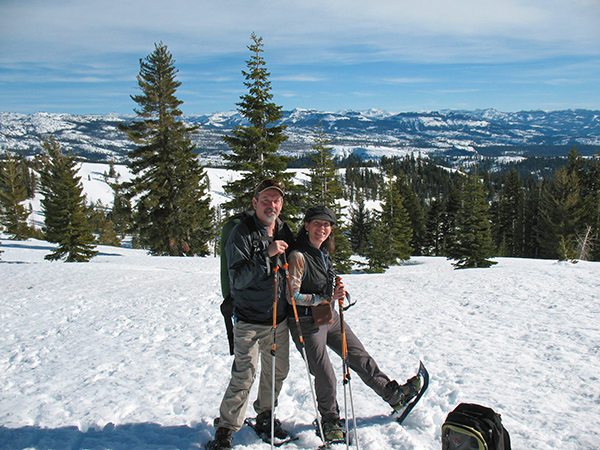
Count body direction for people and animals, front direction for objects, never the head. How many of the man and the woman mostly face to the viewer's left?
0

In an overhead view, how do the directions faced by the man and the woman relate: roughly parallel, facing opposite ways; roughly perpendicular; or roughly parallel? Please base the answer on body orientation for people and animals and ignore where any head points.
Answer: roughly parallel

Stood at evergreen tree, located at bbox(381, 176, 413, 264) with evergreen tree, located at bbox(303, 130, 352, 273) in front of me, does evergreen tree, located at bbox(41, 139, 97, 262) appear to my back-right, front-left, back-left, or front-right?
front-right

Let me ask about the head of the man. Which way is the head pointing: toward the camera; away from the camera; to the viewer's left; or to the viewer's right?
toward the camera

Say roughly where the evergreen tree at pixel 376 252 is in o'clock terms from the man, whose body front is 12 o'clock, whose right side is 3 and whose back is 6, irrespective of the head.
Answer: The evergreen tree is roughly at 8 o'clock from the man.

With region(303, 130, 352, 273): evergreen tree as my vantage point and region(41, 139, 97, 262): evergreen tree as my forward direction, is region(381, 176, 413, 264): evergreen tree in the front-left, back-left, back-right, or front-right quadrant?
back-right

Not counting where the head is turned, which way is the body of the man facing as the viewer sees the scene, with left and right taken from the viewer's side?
facing the viewer and to the right of the viewer

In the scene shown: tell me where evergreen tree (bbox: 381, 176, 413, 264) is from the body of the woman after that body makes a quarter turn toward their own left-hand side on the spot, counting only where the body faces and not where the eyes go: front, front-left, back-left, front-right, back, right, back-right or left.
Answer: front-left

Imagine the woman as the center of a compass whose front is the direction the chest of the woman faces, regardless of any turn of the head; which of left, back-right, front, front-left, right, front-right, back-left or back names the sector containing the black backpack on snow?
front

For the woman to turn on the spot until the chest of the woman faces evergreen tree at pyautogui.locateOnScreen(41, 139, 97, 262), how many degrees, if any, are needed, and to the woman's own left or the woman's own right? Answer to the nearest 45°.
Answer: approximately 180°

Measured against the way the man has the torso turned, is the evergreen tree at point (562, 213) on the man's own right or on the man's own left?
on the man's own left

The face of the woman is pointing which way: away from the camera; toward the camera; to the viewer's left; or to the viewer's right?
toward the camera

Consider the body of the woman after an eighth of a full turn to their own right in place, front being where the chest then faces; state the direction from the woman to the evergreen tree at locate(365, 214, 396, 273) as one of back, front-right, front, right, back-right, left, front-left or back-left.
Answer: back

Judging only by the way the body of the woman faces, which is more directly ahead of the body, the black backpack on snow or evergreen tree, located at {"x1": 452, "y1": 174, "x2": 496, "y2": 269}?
the black backpack on snow

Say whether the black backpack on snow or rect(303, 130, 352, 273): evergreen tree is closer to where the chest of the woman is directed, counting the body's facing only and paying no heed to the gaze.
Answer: the black backpack on snow

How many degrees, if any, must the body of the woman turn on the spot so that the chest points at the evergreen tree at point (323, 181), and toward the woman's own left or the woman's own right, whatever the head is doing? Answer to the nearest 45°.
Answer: approximately 135° to the woman's own left

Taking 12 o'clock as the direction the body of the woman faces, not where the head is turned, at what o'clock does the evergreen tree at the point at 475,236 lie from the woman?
The evergreen tree is roughly at 8 o'clock from the woman.
